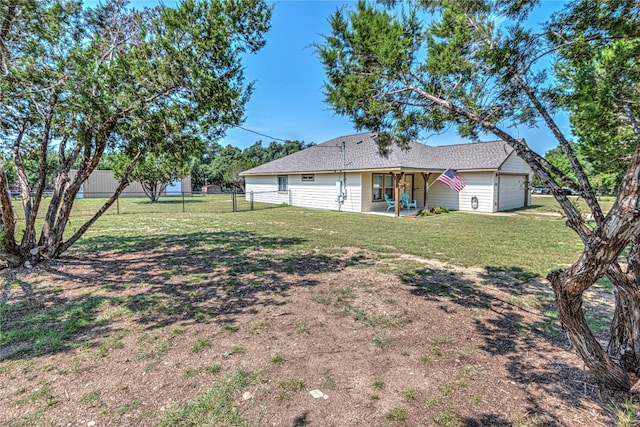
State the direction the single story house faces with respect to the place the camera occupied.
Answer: facing the viewer and to the right of the viewer

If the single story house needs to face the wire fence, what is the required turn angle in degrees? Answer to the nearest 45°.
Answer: approximately 135° to its right
